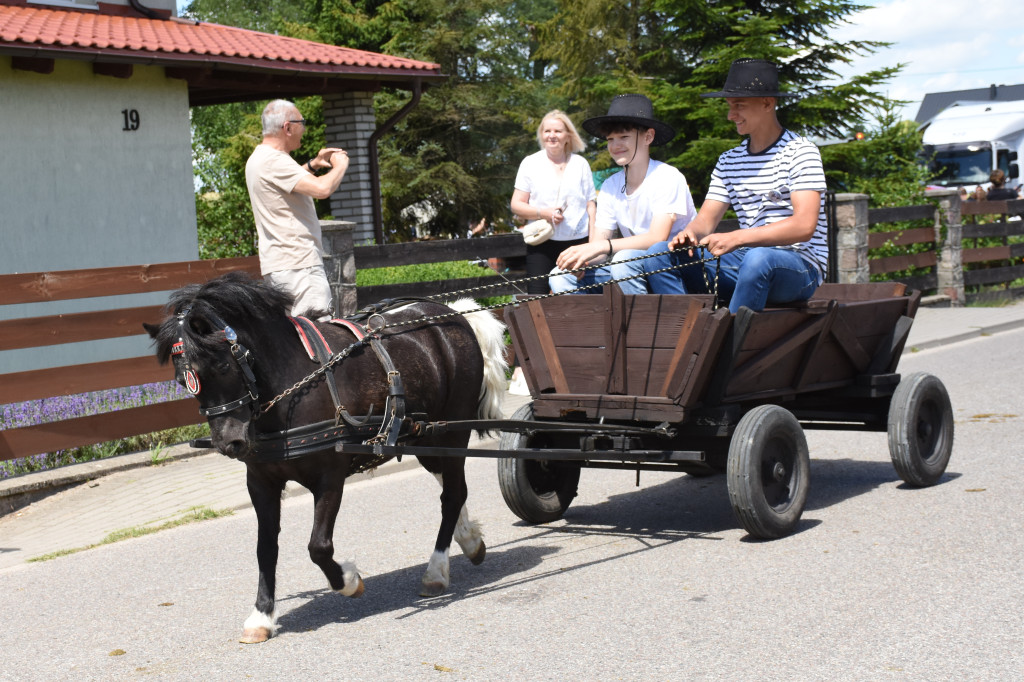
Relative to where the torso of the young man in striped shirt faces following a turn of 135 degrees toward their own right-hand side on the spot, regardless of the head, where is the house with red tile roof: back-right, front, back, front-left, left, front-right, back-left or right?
front-left

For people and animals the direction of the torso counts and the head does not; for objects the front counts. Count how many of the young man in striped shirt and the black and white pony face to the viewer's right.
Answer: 0

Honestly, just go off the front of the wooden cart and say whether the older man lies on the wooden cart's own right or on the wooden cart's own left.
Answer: on the wooden cart's own right

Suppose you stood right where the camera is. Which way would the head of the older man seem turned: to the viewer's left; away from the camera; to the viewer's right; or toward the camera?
to the viewer's right

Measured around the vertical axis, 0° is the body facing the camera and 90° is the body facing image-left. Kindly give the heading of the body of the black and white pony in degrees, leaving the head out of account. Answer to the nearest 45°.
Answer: approximately 45°

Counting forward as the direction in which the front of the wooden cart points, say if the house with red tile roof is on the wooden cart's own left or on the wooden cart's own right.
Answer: on the wooden cart's own right

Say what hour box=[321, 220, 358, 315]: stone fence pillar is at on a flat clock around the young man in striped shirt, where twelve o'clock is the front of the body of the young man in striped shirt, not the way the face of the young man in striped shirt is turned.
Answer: The stone fence pillar is roughly at 3 o'clock from the young man in striped shirt.

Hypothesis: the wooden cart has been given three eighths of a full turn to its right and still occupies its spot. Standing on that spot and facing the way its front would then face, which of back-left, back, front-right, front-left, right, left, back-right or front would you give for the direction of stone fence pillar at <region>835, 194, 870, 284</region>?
front

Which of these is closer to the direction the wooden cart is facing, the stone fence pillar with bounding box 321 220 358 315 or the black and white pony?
the black and white pony

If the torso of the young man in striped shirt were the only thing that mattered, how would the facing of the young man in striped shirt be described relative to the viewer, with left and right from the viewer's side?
facing the viewer and to the left of the viewer
